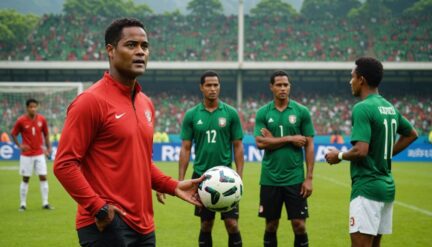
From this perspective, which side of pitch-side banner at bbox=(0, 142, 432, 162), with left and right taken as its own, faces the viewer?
front

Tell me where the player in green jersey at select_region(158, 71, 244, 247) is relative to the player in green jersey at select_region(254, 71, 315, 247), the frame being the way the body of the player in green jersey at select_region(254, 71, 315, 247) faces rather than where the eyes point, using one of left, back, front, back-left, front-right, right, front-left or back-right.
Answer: right

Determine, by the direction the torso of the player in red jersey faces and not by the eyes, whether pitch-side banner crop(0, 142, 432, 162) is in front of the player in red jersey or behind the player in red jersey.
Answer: behind

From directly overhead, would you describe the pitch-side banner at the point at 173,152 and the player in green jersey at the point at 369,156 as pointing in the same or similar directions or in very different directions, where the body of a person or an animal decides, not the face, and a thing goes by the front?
very different directions

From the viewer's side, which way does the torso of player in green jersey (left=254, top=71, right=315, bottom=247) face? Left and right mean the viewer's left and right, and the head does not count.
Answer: facing the viewer

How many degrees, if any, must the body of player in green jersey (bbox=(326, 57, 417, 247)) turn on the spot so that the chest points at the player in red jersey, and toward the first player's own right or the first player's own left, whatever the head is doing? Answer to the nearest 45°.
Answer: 0° — they already face them

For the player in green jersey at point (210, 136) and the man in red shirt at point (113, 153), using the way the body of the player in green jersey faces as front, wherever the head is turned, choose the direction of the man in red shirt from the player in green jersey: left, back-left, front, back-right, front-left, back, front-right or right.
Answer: front

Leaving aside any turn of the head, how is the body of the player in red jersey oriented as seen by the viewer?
toward the camera

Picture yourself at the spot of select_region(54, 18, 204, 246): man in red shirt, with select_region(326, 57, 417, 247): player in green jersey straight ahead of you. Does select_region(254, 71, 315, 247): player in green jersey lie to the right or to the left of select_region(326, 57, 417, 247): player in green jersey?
left

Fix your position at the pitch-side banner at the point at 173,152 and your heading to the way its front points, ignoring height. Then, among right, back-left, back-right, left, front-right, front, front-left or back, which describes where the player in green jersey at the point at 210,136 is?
front
